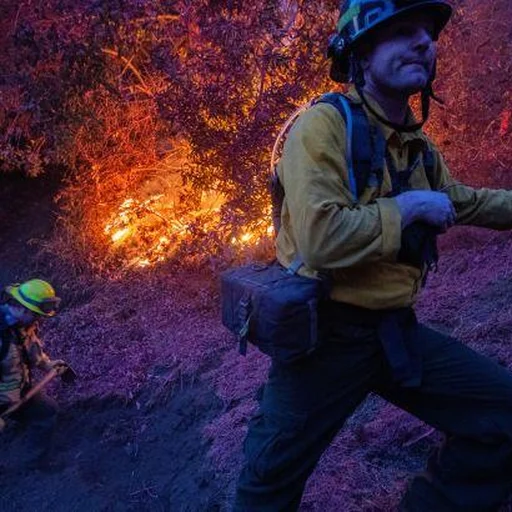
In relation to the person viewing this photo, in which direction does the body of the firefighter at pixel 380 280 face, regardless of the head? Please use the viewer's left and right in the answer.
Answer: facing the viewer and to the right of the viewer

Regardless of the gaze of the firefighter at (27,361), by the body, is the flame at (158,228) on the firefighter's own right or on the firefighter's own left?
on the firefighter's own left

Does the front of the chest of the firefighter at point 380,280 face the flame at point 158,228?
no

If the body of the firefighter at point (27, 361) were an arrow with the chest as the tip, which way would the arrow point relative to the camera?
to the viewer's right

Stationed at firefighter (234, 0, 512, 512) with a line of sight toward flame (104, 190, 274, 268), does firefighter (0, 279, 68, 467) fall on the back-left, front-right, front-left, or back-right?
front-left

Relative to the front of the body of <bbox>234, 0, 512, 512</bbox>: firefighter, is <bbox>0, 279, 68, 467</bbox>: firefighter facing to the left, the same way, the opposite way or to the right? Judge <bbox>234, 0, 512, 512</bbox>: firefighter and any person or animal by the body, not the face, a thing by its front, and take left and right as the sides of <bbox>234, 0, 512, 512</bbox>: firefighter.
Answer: to the left

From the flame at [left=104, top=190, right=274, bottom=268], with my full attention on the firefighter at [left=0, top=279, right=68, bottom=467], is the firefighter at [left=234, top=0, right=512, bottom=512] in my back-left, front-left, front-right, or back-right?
front-left

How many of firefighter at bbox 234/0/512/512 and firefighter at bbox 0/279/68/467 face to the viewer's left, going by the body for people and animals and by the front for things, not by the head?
0

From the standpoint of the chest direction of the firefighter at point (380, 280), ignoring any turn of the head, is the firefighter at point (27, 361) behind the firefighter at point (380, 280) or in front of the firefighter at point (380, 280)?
behind

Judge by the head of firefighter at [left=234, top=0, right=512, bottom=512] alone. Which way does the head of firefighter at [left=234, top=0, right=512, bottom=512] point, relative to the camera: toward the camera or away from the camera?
toward the camera

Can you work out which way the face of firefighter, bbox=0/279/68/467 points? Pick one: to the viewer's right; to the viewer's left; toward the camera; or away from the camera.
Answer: to the viewer's right
